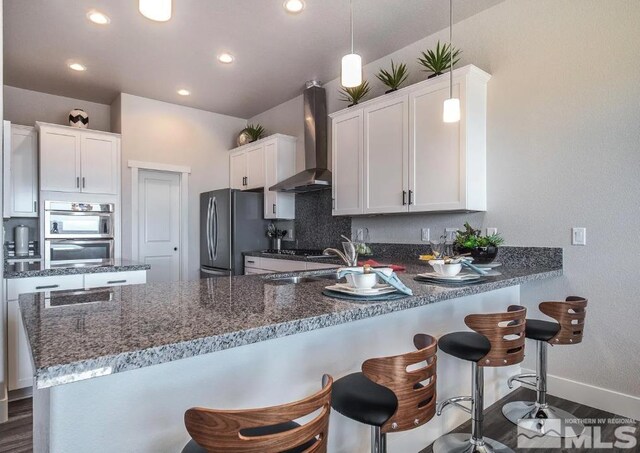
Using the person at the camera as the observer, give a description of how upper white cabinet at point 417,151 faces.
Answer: facing the viewer and to the left of the viewer

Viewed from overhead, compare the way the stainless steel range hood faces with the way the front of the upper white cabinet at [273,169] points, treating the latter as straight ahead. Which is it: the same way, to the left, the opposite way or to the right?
the same way

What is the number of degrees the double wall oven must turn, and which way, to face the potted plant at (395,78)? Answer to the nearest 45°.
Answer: approximately 45° to its left

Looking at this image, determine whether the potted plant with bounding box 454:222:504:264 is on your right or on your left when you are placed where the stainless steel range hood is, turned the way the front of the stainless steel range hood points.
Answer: on your left

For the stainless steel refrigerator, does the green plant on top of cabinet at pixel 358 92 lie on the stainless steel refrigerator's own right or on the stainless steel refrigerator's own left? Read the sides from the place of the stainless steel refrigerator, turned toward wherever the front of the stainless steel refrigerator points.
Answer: on the stainless steel refrigerator's own left

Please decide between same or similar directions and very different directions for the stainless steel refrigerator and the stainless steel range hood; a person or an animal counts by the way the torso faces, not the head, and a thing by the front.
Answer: same or similar directions

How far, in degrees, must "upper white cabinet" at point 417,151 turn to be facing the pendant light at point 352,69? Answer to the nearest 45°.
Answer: approximately 45° to its left

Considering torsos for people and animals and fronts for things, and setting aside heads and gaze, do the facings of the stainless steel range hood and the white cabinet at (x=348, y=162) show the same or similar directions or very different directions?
same or similar directions

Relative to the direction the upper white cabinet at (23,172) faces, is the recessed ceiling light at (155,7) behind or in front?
in front

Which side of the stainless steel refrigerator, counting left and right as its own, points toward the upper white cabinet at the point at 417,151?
left

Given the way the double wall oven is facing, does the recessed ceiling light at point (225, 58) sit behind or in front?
in front

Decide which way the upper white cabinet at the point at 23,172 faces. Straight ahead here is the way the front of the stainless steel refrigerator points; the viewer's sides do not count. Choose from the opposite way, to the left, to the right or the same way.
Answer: to the left

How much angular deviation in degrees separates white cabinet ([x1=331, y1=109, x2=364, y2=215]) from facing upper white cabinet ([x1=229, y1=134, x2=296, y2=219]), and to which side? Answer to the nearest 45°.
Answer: approximately 90° to its right

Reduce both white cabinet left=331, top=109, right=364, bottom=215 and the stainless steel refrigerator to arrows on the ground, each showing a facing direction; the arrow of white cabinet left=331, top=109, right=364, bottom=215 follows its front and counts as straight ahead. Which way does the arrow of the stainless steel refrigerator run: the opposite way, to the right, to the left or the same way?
the same way

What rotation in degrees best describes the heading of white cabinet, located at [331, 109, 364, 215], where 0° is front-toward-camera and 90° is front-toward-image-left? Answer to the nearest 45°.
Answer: approximately 45°
